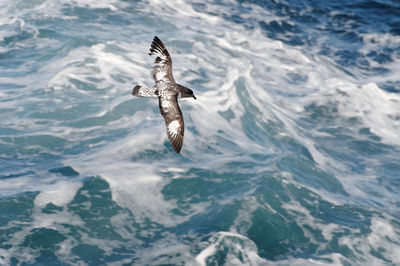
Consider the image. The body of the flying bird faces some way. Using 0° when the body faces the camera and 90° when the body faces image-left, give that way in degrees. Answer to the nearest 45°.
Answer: approximately 270°
